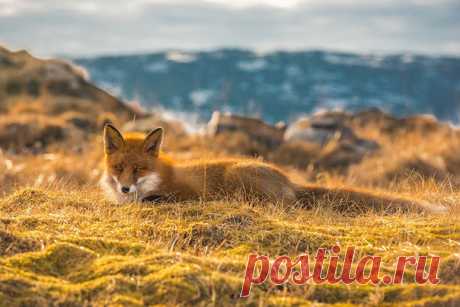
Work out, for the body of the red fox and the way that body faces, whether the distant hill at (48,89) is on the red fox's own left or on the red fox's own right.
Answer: on the red fox's own right

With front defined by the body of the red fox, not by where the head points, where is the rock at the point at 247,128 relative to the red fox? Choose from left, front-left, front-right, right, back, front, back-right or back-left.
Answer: right

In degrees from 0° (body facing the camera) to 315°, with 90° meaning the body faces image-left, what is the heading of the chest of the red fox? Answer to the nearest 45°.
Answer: approximately 90°

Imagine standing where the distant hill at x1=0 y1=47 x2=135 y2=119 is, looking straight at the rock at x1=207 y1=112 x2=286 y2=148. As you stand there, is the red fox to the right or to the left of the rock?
right
